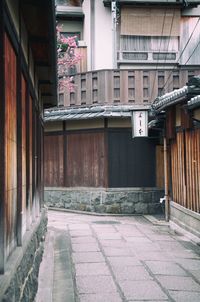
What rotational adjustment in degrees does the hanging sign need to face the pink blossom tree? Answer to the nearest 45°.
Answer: approximately 90° to its right

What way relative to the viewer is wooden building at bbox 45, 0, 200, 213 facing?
toward the camera

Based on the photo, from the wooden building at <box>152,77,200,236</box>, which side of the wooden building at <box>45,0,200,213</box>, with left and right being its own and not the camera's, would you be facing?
front

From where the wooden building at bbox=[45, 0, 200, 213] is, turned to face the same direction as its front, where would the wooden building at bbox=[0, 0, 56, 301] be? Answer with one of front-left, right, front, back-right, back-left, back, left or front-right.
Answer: front

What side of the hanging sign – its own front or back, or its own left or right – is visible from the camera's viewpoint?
front

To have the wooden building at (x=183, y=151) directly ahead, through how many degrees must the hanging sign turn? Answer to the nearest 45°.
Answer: approximately 45° to its left
